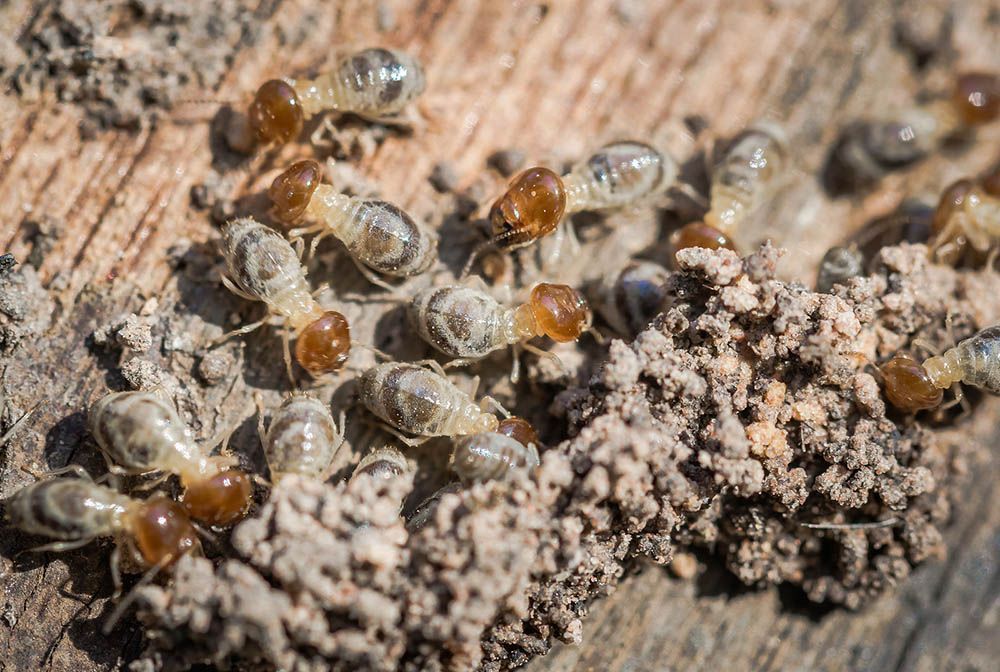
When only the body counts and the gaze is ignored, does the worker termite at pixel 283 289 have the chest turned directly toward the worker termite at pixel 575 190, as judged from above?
no

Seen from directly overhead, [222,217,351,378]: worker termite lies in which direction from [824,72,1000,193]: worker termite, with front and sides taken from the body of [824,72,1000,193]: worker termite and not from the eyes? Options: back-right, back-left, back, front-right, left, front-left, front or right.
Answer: back

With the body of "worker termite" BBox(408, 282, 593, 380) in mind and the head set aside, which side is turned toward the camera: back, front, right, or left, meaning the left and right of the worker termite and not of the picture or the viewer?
right

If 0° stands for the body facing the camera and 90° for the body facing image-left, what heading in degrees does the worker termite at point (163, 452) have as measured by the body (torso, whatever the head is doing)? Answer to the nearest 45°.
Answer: approximately 315°

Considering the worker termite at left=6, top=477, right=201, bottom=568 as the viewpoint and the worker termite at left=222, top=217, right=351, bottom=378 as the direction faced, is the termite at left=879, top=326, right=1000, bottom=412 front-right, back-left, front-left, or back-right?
front-right

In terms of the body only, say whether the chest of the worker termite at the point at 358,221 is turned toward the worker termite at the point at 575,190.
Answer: no

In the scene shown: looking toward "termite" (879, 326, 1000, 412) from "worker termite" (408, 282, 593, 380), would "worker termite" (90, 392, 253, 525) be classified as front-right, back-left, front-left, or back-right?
back-right

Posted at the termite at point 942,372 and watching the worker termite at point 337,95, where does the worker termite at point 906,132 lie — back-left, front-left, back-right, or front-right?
front-right

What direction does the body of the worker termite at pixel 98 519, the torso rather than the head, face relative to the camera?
to the viewer's right

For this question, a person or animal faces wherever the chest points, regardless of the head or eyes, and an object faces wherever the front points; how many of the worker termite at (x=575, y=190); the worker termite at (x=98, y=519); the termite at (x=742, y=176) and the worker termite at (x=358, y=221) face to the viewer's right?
1

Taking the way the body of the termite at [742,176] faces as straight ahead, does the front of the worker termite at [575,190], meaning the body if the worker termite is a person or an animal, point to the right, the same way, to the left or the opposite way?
the same way

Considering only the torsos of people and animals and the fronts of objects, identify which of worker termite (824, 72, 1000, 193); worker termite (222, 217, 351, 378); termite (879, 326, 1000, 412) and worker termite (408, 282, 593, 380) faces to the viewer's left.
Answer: the termite

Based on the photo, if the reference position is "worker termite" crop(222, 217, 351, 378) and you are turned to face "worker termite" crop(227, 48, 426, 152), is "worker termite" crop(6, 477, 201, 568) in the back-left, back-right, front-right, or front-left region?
back-left

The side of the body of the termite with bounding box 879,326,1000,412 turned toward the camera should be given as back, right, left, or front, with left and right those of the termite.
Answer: left

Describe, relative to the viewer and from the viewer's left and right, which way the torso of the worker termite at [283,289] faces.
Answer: facing the viewer and to the right of the viewer
